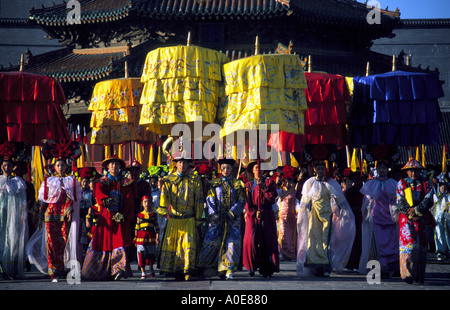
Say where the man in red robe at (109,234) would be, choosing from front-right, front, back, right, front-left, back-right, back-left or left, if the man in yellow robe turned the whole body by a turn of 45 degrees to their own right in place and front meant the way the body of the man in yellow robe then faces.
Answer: front-right

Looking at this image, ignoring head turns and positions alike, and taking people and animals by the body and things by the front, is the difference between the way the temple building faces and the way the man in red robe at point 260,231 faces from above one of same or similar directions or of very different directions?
same or similar directions

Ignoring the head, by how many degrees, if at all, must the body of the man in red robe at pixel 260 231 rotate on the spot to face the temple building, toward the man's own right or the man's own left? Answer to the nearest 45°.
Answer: approximately 180°

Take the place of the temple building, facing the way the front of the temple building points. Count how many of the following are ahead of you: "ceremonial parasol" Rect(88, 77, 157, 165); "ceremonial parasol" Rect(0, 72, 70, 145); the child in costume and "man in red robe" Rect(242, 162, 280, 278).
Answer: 4

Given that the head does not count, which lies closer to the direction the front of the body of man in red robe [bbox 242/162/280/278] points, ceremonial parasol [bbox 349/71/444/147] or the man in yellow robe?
the man in yellow robe

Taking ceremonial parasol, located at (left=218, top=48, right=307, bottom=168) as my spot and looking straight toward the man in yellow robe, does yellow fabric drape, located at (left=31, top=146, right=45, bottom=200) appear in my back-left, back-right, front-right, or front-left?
front-right

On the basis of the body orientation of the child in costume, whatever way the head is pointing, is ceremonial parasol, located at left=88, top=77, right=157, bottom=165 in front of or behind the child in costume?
behind

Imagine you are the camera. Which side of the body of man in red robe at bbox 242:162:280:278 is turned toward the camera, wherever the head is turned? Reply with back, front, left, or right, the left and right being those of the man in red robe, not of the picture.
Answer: front

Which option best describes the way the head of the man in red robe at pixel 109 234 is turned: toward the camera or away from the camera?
toward the camera

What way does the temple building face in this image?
toward the camera
